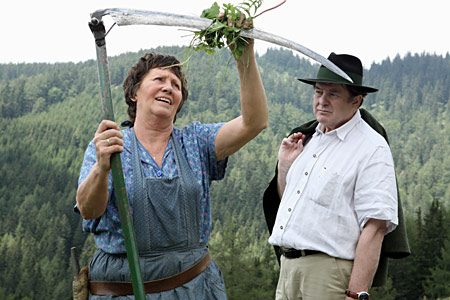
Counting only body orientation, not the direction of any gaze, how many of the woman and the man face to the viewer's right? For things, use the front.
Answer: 0

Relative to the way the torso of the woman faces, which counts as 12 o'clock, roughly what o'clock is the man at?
The man is roughly at 9 o'clock from the woman.

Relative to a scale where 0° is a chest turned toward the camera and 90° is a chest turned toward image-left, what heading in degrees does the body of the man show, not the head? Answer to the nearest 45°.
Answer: approximately 45°

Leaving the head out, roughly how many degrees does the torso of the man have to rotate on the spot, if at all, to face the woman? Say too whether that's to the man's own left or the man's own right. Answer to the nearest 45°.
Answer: approximately 45° to the man's own right

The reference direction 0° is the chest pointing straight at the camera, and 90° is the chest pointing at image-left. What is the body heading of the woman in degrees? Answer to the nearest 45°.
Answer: approximately 0°
